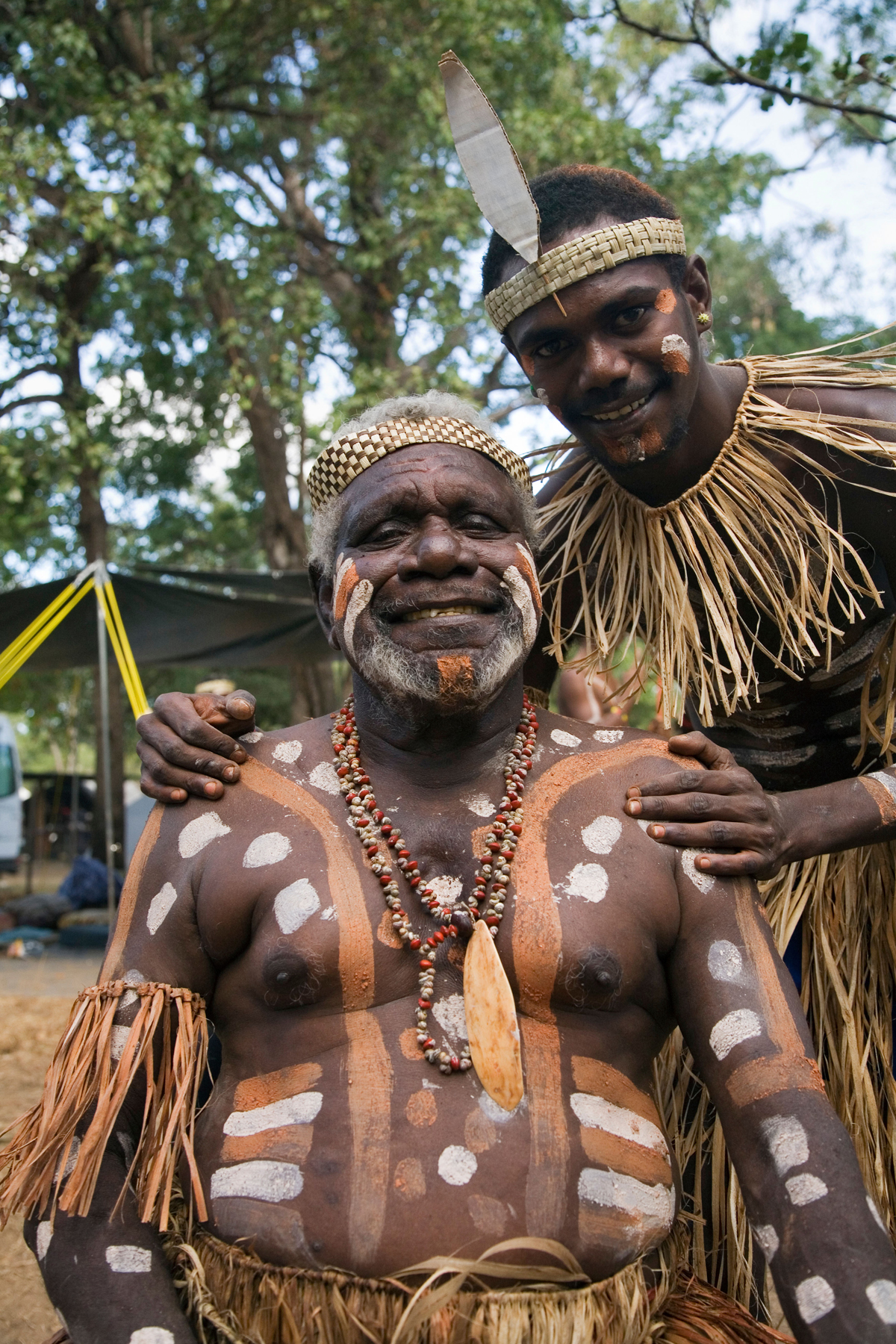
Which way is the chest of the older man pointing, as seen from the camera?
toward the camera

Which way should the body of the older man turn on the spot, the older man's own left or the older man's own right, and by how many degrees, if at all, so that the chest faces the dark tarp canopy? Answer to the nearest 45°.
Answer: approximately 180°

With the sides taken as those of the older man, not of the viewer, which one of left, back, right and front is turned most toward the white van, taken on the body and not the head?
back

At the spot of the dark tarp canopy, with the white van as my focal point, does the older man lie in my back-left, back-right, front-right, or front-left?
back-left

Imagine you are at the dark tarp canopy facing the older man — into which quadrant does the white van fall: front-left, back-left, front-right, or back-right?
back-right
